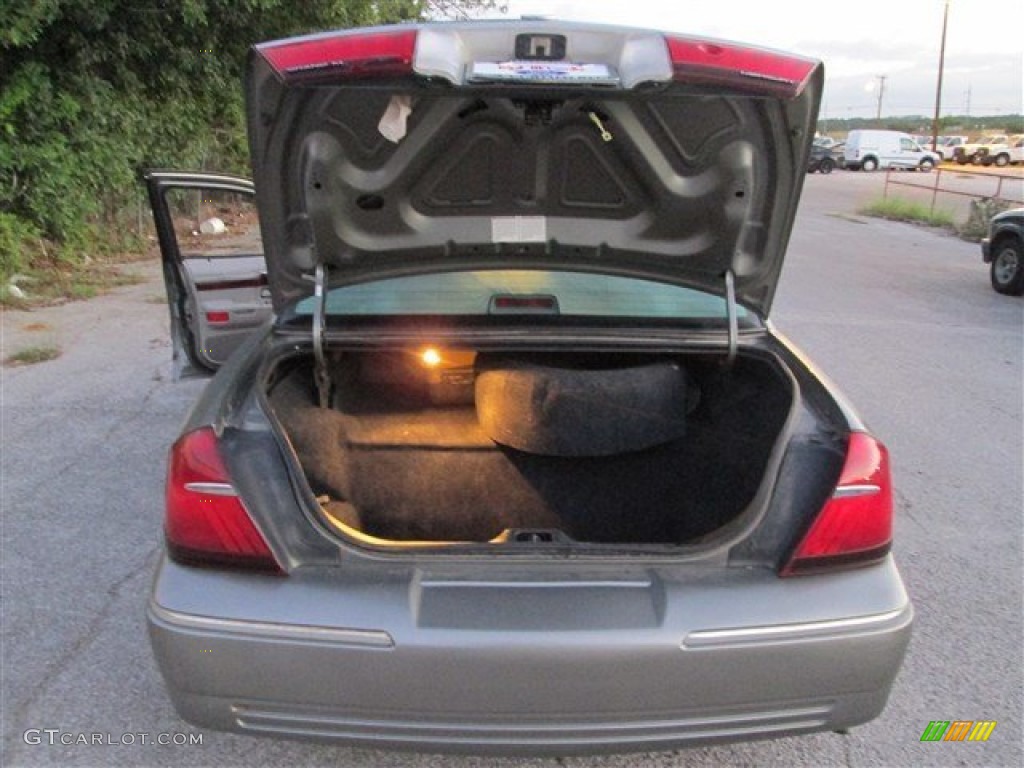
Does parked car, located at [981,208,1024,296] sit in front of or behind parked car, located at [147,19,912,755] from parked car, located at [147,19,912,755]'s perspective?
in front

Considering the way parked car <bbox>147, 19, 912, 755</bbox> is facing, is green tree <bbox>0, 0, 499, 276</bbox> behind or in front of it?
in front

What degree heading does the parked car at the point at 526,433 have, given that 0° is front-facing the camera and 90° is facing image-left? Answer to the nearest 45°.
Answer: approximately 180°

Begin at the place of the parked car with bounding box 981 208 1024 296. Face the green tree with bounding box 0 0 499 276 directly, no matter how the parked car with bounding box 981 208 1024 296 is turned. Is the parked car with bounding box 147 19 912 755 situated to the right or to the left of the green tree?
left
